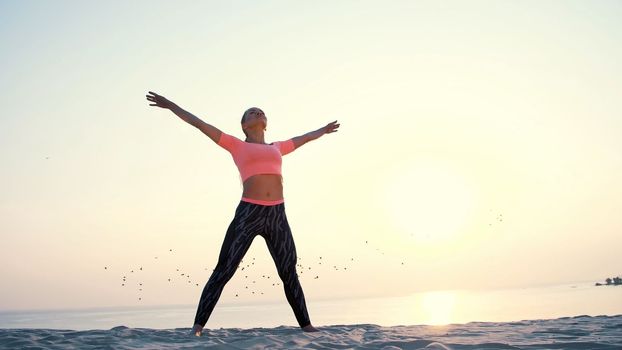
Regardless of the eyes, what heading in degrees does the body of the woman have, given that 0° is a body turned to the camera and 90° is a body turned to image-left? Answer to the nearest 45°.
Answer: approximately 315°
